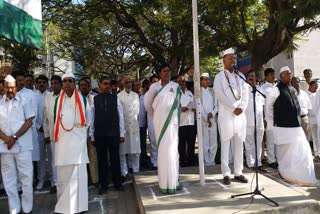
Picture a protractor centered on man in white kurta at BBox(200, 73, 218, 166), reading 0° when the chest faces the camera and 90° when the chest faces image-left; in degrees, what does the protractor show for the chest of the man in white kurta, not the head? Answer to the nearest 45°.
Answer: approximately 0°

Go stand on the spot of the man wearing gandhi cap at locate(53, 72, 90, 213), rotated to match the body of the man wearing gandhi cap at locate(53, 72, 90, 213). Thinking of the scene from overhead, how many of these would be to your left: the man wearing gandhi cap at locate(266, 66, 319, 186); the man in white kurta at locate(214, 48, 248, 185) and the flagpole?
3

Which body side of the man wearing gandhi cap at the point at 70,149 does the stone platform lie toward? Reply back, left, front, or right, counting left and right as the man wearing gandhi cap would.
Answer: left

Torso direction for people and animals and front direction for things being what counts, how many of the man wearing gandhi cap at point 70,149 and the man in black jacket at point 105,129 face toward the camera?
2

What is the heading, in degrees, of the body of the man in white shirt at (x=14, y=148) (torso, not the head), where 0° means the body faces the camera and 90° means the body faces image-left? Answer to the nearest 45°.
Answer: approximately 0°

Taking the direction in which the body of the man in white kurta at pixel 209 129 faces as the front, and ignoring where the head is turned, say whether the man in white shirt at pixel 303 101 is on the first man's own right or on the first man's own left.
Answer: on the first man's own left
